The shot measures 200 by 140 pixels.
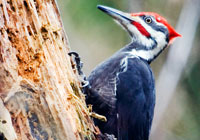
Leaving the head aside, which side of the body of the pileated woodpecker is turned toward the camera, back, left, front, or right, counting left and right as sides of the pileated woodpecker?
left
